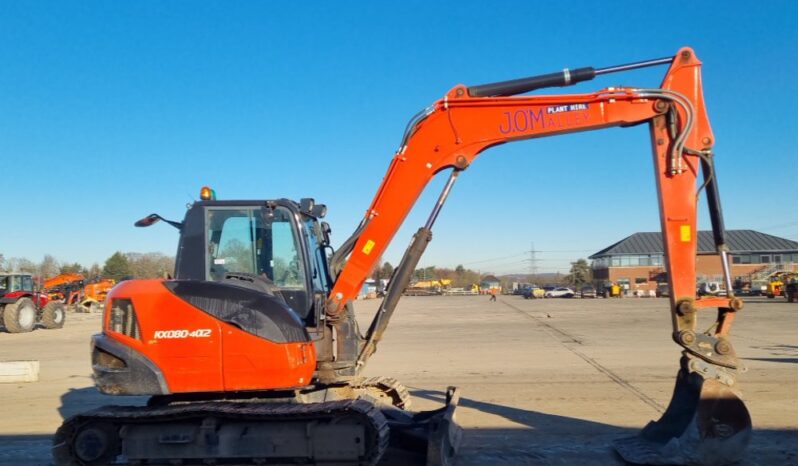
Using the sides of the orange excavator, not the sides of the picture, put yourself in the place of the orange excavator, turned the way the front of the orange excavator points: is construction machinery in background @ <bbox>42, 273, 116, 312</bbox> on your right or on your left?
on your left

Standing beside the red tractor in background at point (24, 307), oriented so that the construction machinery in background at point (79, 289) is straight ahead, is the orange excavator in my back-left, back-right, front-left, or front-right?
back-right

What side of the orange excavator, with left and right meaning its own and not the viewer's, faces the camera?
right

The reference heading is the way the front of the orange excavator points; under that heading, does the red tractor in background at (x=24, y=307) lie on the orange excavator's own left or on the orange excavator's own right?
on the orange excavator's own left

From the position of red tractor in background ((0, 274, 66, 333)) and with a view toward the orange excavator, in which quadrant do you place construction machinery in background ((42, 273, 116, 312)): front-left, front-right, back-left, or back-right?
back-left
